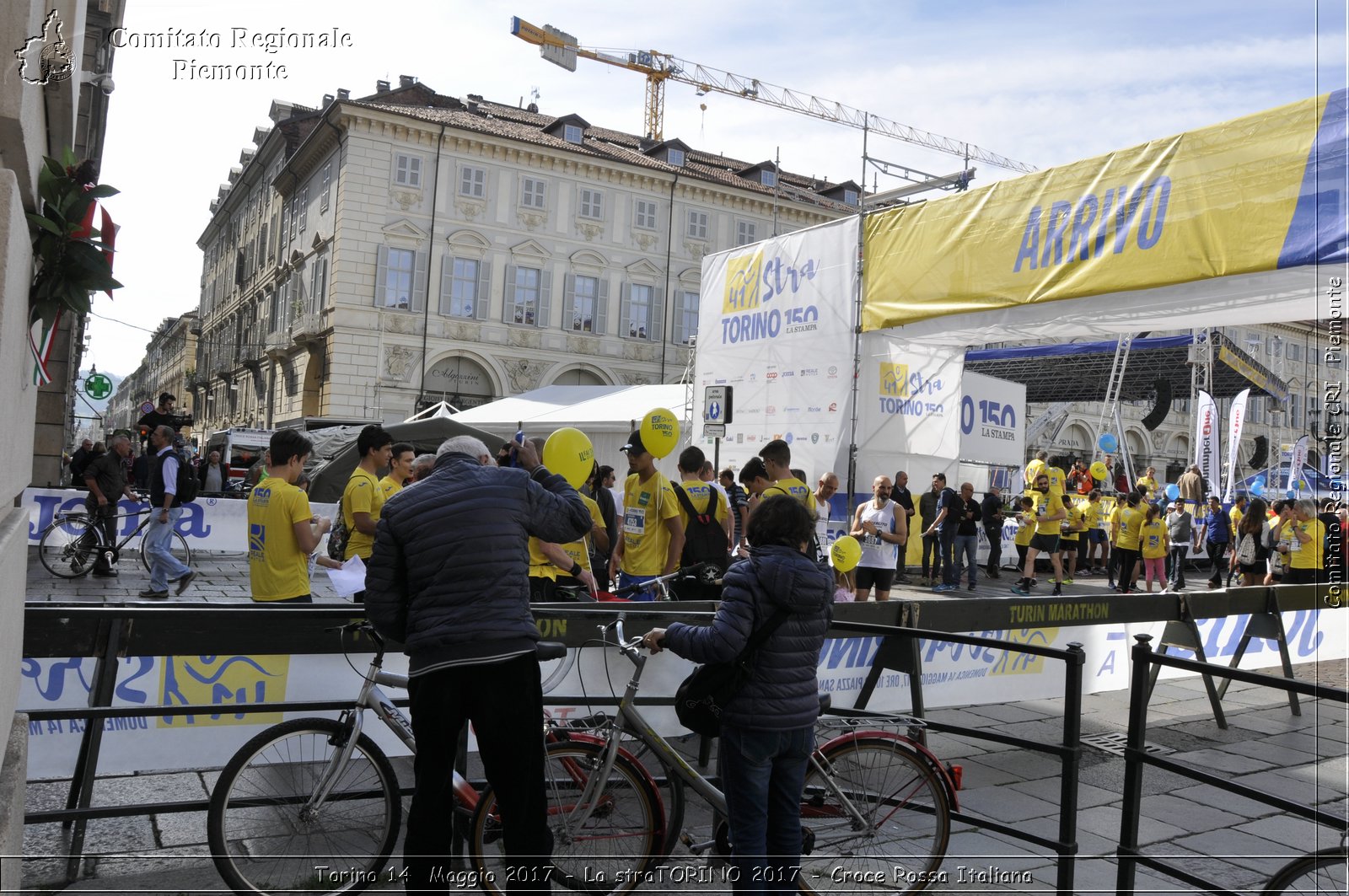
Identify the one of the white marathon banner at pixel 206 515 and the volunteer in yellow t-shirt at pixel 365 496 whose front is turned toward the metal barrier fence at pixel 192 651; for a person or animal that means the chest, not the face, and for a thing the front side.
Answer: the white marathon banner

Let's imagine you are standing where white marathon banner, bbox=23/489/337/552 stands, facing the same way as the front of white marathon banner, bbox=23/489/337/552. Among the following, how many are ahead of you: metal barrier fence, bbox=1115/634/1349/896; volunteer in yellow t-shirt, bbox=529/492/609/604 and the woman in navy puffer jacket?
3

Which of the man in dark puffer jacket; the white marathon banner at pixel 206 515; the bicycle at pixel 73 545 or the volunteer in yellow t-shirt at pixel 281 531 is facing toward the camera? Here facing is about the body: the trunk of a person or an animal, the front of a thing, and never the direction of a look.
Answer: the white marathon banner

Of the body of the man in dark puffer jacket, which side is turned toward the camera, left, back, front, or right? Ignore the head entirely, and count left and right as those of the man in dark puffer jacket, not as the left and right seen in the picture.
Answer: back

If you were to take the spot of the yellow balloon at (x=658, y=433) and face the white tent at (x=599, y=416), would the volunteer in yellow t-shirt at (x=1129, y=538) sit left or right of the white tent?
right

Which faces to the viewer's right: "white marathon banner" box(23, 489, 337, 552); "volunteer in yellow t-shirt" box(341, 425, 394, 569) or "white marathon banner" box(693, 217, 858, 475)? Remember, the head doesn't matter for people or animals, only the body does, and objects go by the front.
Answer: the volunteer in yellow t-shirt

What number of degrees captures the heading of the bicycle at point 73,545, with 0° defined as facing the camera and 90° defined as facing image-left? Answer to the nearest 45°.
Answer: approximately 270°

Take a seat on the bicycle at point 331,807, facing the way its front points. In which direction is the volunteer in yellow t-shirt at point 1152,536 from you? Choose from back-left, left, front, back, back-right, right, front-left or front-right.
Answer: back-right

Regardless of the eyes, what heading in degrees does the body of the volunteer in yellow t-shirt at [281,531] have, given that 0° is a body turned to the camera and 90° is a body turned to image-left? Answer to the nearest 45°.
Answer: approximately 225°
